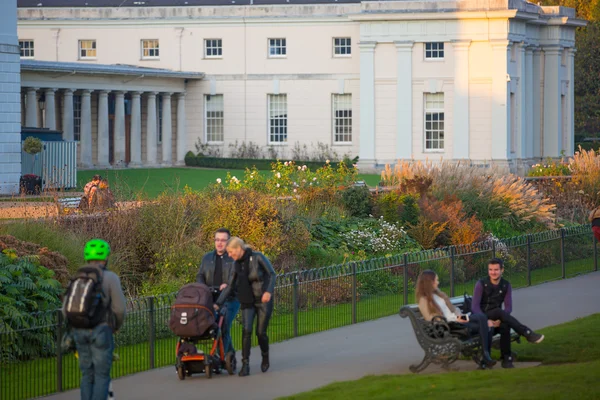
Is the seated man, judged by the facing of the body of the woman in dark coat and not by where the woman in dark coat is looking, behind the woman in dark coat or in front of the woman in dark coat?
behind

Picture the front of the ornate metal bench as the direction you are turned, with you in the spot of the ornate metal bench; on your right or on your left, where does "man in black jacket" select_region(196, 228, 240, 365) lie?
on your right
